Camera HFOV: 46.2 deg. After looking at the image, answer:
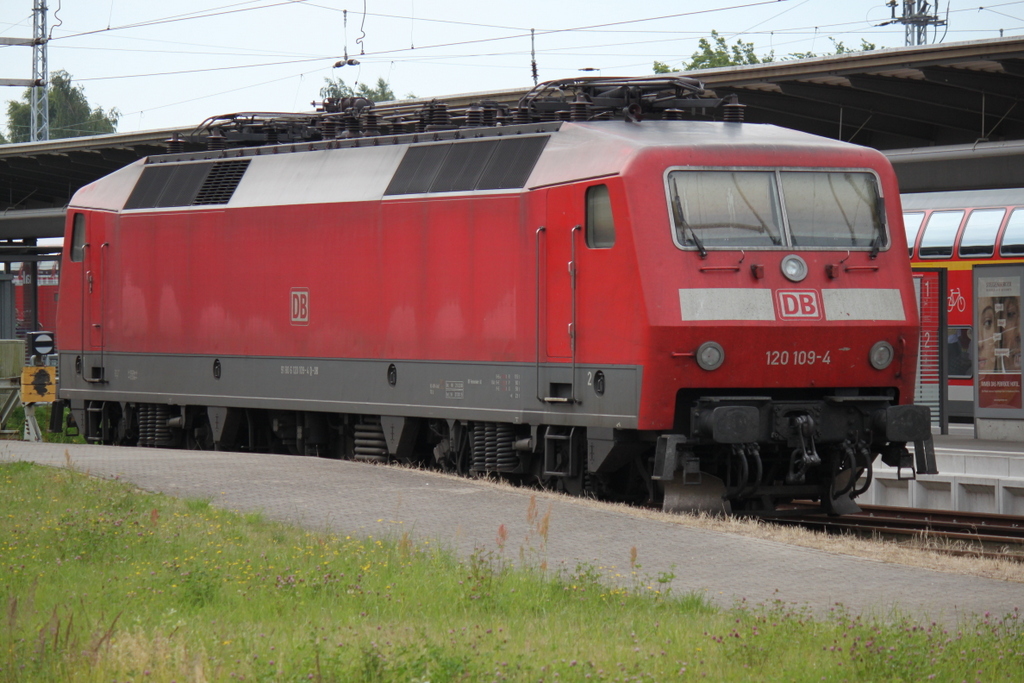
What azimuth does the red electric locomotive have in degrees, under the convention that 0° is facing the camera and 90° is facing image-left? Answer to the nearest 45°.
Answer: approximately 315°

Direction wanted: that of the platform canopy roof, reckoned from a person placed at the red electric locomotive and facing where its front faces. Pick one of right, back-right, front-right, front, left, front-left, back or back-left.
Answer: left
